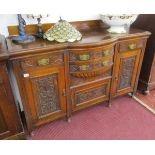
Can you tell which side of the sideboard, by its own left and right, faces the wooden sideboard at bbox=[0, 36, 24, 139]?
right

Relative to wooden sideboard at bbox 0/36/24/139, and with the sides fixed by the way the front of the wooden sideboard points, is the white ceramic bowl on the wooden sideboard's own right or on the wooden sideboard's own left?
on the wooden sideboard's own left

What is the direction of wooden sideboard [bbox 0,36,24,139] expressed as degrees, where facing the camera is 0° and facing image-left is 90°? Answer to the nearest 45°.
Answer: approximately 315°

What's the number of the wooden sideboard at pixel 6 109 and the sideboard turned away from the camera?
0

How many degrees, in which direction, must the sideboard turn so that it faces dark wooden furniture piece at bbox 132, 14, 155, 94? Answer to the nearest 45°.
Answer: approximately 90° to its left
